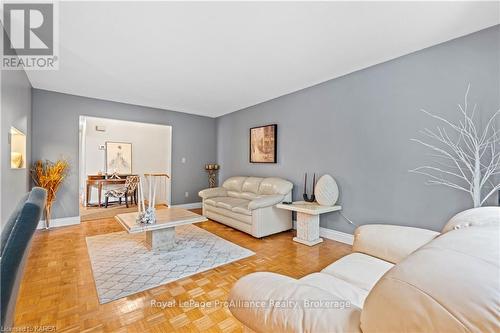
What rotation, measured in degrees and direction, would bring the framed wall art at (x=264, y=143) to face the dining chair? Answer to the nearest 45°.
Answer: approximately 45° to its right

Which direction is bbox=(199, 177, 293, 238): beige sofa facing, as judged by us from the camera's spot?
facing the viewer and to the left of the viewer

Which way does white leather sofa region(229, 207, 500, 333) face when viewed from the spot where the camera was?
facing away from the viewer and to the left of the viewer

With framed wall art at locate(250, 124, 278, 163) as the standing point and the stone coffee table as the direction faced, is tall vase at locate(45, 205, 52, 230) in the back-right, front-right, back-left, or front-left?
front-right

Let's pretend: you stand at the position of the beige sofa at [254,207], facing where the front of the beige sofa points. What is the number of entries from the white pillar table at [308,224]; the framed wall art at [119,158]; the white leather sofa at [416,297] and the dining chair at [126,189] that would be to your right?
2

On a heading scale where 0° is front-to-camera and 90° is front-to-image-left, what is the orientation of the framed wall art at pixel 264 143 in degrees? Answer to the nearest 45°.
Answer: approximately 45°

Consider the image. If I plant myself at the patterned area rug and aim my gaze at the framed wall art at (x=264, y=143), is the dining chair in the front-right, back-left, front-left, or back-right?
front-left

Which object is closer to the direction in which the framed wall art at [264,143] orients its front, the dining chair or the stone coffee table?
the stone coffee table

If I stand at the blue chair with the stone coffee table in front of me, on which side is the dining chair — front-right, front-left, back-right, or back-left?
front-left

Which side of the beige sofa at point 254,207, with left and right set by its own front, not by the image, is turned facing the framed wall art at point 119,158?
right
